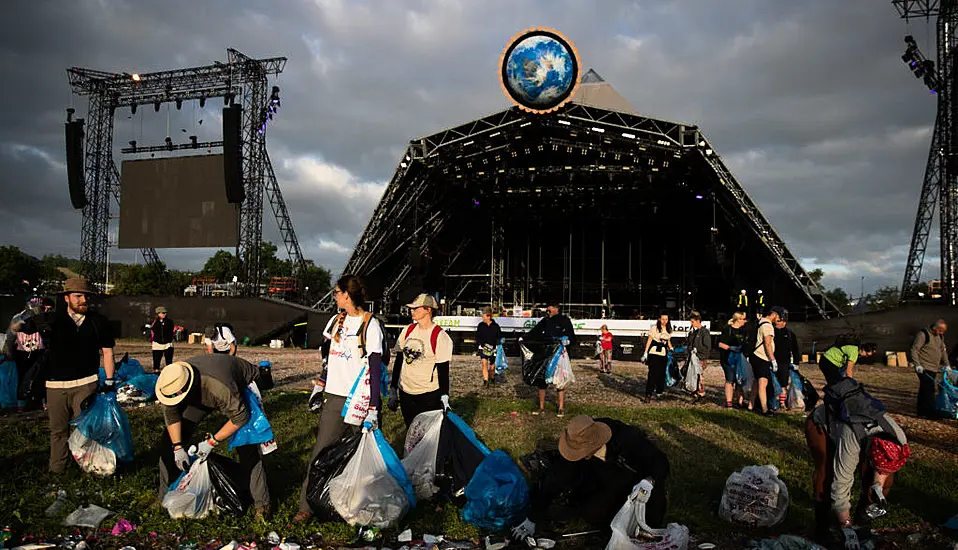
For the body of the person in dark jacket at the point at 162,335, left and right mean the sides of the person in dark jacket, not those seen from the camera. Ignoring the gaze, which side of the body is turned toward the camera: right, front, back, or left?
front

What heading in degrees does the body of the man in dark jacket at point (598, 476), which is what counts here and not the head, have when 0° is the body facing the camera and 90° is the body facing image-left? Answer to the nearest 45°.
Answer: approximately 45°

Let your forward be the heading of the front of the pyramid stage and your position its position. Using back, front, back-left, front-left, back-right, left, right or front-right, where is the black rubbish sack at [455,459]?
front

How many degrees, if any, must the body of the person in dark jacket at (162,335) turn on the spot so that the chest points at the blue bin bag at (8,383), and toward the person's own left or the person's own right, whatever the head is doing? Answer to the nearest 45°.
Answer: approximately 45° to the person's own right

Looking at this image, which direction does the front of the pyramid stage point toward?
toward the camera

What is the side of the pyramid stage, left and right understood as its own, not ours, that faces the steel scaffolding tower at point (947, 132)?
left

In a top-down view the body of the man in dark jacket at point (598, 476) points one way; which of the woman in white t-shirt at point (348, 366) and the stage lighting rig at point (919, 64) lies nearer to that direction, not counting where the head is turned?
the woman in white t-shirt

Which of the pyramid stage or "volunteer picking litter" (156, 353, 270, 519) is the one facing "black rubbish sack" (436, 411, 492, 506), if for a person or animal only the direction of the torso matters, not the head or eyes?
the pyramid stage

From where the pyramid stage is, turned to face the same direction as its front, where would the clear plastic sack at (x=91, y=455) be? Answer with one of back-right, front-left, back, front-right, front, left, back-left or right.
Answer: front

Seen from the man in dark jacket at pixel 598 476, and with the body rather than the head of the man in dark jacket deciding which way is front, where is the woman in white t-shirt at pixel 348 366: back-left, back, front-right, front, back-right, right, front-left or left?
front-right

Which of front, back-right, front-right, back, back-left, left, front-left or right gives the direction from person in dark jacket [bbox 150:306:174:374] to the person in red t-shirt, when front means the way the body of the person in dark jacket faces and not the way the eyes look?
left

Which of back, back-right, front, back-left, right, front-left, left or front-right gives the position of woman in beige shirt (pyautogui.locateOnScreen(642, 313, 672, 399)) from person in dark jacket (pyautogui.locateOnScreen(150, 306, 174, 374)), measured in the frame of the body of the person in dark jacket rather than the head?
front-left

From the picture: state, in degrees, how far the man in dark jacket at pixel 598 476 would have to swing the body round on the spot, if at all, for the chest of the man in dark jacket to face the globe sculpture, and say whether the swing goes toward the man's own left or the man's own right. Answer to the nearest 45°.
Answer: approximately 135° to the man's own right

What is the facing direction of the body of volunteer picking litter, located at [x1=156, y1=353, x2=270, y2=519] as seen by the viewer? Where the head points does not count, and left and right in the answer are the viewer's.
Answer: facing the viewer and to the left of the viewer

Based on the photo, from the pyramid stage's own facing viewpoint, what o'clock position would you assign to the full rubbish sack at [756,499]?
The full rubbish sack is roughly at 12 o'clock from the pyramid stage.

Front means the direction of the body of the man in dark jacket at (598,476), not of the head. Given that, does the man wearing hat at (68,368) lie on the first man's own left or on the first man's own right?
on the first man's own right
